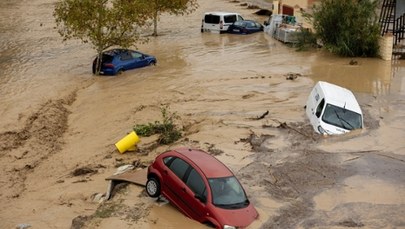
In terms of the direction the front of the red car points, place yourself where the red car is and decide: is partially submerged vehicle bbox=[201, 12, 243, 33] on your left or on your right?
on your left

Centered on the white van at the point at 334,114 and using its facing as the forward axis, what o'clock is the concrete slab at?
The concrete slab is roughly at 3 o'clock from the white van.

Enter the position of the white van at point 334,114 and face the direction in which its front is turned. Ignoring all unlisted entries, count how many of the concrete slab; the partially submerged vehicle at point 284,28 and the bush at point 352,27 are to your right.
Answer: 1

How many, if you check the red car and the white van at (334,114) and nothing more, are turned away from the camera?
0

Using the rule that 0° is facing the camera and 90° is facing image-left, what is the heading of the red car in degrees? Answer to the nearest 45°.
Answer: approximately 315°

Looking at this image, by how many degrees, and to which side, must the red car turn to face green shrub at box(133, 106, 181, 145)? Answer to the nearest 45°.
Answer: approximately 135° to its left

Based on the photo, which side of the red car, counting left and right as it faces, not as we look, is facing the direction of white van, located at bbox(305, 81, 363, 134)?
left

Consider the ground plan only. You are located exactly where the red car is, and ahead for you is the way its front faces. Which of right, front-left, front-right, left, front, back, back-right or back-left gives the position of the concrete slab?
back

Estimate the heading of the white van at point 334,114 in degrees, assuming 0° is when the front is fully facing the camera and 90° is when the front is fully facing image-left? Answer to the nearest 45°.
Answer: approximately 315°

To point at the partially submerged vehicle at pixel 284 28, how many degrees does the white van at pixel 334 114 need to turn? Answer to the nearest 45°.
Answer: approximately 135° to its left

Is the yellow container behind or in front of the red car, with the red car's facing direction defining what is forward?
behind

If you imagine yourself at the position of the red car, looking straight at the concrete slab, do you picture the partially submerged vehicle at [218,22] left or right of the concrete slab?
right

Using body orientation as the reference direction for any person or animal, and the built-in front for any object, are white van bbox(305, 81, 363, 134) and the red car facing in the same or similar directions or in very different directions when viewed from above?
same or similar directions
